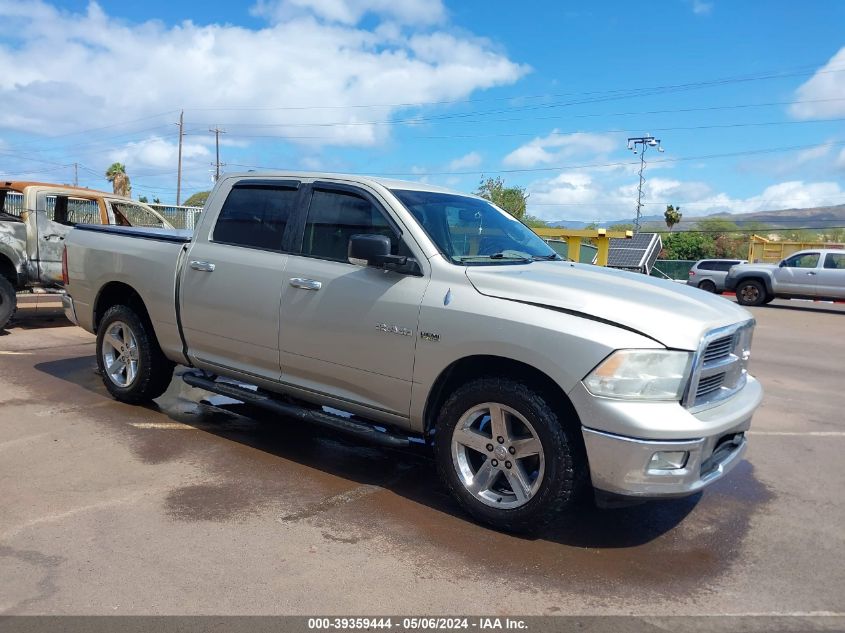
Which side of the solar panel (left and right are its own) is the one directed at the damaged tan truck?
front

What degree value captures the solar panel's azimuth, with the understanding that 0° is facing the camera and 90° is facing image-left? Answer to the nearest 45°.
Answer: approximately 45°

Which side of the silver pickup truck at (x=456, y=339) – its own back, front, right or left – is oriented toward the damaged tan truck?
back

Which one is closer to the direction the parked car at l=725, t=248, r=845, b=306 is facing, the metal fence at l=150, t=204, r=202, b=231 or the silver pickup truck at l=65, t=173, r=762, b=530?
the metal fence

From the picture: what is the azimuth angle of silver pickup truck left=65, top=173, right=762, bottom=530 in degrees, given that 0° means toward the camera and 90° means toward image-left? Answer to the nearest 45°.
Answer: approximately 315°

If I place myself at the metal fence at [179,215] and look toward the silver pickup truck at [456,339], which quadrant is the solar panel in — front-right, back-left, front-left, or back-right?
front-left

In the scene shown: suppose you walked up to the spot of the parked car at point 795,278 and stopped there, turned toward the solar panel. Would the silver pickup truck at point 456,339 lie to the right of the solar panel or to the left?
left

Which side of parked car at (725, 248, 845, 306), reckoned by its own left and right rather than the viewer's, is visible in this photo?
left

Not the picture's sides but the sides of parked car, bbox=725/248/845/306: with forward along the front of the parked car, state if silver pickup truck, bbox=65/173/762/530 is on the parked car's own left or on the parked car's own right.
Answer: on the parked car's own left

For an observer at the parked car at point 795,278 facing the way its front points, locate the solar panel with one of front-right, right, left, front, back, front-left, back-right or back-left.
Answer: front-left
